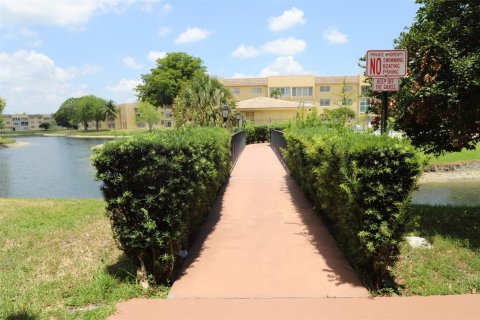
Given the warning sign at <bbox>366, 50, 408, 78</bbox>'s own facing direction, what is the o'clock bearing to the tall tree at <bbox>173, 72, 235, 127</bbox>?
The tall tree is roughly at 5 o'clock from the warning sign.

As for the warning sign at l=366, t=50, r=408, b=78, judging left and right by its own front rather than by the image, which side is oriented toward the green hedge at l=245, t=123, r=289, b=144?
back

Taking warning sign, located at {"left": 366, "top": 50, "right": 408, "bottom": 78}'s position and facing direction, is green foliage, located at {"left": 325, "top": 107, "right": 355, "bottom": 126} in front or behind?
behind

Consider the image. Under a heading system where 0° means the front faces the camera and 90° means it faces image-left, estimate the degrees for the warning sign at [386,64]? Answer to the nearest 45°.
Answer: approximately 0°

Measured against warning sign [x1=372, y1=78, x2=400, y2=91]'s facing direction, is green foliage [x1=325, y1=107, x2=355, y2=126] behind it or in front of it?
behind

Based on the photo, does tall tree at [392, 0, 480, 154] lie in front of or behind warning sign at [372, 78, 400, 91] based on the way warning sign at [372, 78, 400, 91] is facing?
behind

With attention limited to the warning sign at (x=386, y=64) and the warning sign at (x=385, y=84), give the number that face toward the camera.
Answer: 2

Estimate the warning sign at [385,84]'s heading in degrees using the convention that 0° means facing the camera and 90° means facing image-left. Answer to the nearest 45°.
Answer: approximately 0°
